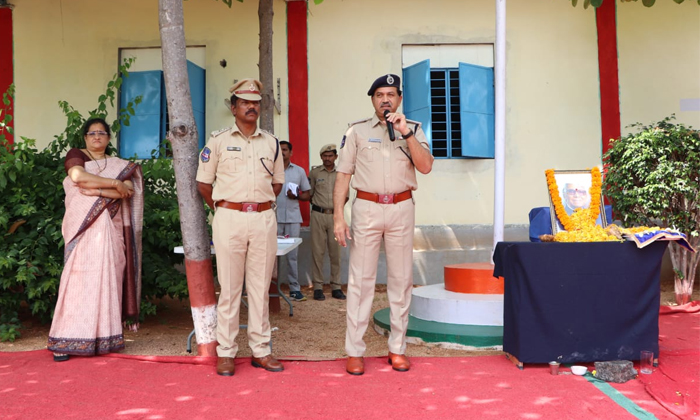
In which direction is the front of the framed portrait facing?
toward the camera

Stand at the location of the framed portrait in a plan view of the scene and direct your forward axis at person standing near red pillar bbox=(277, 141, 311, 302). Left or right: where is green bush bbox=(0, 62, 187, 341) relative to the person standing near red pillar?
left

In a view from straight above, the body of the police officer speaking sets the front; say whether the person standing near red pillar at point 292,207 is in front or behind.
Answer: behind

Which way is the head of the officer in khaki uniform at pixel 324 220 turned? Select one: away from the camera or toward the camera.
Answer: toward the camera

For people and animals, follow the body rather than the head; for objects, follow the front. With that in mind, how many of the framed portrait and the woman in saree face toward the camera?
2

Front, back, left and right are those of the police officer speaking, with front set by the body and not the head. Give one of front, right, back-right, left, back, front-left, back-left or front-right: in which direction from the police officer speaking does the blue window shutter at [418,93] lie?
back

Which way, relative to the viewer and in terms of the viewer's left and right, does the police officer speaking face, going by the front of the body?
facing the viewer

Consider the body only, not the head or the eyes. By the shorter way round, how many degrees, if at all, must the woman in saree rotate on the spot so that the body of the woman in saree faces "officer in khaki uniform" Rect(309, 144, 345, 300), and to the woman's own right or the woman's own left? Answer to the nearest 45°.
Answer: approximately 135° to the woman's own left

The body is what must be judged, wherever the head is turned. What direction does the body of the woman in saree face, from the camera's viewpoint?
toward the camera

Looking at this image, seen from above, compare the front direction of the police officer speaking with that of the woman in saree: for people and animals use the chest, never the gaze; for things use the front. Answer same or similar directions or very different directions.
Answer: same or similar directions

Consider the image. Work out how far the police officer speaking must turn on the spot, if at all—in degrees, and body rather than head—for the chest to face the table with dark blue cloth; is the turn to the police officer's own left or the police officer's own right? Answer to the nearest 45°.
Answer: approximately 90° to the police officer's own left

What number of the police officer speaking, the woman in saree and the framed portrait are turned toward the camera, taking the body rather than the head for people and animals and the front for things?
3

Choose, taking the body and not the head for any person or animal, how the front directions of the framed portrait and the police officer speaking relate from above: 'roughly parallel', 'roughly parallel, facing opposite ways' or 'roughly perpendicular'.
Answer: roughly parallel
